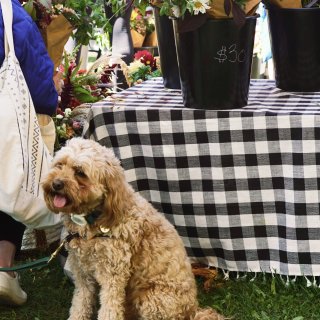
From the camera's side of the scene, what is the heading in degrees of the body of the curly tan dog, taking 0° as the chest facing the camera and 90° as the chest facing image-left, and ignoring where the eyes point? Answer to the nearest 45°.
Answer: approximately 45°

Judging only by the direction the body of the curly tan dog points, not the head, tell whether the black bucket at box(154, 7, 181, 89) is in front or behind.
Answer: behind

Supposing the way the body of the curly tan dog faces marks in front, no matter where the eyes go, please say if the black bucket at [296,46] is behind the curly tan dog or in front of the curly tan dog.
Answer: behind

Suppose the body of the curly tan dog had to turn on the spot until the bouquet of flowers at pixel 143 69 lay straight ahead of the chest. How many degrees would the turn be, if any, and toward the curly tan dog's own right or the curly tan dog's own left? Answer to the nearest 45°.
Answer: approximately 135° to the curly tan dog's own right

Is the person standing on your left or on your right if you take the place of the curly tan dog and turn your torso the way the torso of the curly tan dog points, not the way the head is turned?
on your right
